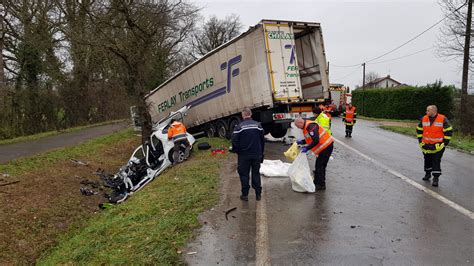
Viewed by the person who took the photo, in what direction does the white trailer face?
facing away from the viewer and to the left of the viewer

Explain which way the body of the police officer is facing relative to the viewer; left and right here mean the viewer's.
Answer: facing away from the viewer

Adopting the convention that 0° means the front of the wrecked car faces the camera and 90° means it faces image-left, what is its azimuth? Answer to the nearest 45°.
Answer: approximately 45°

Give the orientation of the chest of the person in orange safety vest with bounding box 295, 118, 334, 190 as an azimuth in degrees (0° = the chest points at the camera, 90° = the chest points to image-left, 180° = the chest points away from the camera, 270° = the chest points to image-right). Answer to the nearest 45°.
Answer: approximately 90°

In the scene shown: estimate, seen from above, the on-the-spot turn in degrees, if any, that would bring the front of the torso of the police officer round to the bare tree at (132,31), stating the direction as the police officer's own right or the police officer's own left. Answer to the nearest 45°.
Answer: approximately 45° to the police officer's own left

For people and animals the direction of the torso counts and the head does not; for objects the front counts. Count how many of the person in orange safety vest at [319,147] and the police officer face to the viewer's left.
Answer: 1

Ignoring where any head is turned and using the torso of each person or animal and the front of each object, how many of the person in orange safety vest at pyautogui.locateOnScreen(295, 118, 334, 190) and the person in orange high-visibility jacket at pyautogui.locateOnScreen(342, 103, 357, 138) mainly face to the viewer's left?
1
